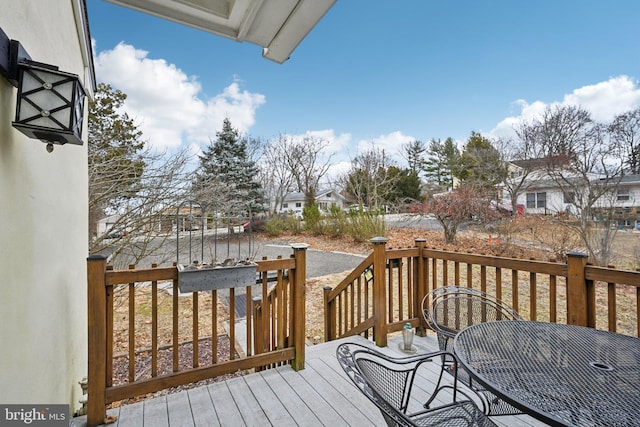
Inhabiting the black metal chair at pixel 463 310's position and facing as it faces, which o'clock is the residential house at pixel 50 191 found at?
The residential house is roughly at 3 o'clock from the black metal chair.

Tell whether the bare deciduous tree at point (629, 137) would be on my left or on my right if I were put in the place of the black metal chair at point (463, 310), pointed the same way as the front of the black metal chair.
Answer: on my left

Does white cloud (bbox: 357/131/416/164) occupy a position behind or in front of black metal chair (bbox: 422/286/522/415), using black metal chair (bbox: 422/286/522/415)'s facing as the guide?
behind

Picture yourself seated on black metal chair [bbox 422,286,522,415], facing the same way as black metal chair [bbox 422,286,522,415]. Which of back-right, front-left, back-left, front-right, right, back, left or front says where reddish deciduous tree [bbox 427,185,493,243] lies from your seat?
back-left

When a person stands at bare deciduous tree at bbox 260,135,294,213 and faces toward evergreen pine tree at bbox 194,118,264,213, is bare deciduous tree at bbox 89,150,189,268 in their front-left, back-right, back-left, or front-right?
front-left

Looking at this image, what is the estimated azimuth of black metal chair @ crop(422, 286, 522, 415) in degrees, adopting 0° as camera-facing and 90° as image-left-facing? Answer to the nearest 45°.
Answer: approximately 315°

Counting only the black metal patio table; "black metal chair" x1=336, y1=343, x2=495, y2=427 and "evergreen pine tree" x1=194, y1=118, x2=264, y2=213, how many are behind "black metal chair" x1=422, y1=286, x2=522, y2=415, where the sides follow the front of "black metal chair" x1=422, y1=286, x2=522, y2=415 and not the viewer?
1

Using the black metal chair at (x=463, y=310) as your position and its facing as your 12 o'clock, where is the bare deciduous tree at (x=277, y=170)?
The bare deciduous tree is roughly at 6 o'clock from the black metal chair.

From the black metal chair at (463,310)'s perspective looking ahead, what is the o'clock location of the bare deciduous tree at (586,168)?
The bare deciduous tree is roughly at 8 o'clock from the black metal chair.

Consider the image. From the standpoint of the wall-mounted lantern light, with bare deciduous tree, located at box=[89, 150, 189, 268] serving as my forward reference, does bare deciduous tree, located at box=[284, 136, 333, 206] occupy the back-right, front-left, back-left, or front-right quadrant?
front-right

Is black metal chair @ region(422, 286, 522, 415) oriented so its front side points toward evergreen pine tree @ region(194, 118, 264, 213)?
no

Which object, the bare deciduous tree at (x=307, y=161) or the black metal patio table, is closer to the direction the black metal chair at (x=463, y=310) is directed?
the black metal patio table
